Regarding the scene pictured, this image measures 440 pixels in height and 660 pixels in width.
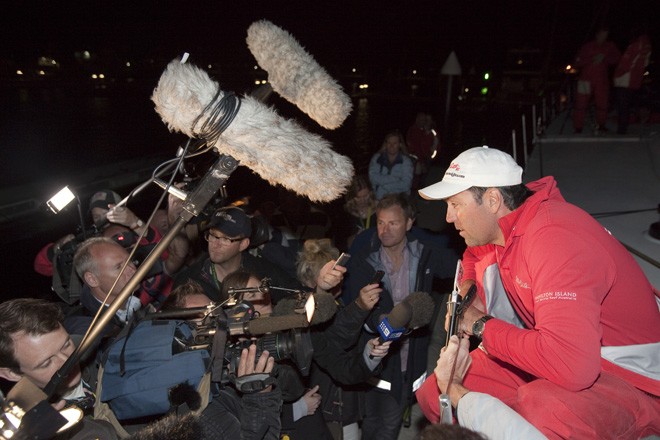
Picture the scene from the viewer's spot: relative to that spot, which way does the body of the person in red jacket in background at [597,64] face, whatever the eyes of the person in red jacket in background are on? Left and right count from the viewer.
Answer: facing the viewer

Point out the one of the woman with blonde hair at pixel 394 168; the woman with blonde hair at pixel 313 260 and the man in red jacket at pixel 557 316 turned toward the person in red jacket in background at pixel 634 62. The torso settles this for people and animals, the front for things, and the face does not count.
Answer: the woman with blonde hair at pixel 313 260

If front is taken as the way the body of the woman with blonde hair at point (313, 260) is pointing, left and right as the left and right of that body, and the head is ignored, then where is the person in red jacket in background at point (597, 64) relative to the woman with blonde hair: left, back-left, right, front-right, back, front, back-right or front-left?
front

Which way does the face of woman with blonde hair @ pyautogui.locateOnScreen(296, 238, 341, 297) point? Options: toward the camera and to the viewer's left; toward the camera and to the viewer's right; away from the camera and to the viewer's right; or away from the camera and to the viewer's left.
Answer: away from the camera and to the viewer's right

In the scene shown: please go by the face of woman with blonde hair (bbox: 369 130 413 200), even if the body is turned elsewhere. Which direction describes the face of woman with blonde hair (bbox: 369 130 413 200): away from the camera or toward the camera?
toward the camera

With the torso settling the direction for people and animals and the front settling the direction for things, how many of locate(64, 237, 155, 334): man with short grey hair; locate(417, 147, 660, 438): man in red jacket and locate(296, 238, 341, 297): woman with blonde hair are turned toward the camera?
0

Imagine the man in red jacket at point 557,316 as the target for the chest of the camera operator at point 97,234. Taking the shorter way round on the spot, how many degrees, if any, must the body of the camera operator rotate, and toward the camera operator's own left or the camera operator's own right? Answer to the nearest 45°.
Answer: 0° — they already face them

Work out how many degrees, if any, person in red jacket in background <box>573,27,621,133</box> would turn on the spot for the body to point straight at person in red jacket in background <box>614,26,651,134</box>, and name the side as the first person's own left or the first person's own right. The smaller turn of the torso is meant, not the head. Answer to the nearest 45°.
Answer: approximately 90° to the first person's own left

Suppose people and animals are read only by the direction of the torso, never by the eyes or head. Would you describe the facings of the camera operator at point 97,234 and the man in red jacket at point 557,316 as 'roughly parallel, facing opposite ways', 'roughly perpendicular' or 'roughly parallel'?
roughly parallel, facing opposite ways

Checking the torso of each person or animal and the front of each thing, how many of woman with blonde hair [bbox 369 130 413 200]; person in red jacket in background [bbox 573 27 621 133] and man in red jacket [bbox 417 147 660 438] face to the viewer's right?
0

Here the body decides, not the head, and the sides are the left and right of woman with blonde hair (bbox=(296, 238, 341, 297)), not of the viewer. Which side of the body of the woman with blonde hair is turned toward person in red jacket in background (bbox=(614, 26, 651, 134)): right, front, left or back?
front

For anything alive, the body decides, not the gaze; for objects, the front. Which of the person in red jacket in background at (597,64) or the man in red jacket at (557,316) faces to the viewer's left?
the man in red jacket

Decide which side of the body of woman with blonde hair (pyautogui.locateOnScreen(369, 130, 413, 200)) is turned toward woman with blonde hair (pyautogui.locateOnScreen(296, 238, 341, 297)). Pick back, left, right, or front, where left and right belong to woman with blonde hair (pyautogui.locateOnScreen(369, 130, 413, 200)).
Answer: front

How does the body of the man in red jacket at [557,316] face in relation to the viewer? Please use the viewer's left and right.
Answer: facing to the left of the viewer

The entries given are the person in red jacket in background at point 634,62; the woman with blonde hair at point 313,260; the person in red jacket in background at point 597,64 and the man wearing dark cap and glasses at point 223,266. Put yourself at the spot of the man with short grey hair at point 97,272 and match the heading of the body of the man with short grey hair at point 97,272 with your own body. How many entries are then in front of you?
4

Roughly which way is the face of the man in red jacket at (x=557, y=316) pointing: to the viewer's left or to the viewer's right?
to the viewer's left

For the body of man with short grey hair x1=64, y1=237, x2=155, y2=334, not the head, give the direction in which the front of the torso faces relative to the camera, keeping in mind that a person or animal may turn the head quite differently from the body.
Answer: to the viewer's right

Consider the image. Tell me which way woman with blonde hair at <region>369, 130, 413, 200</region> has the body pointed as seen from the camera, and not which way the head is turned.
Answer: toward the camera
